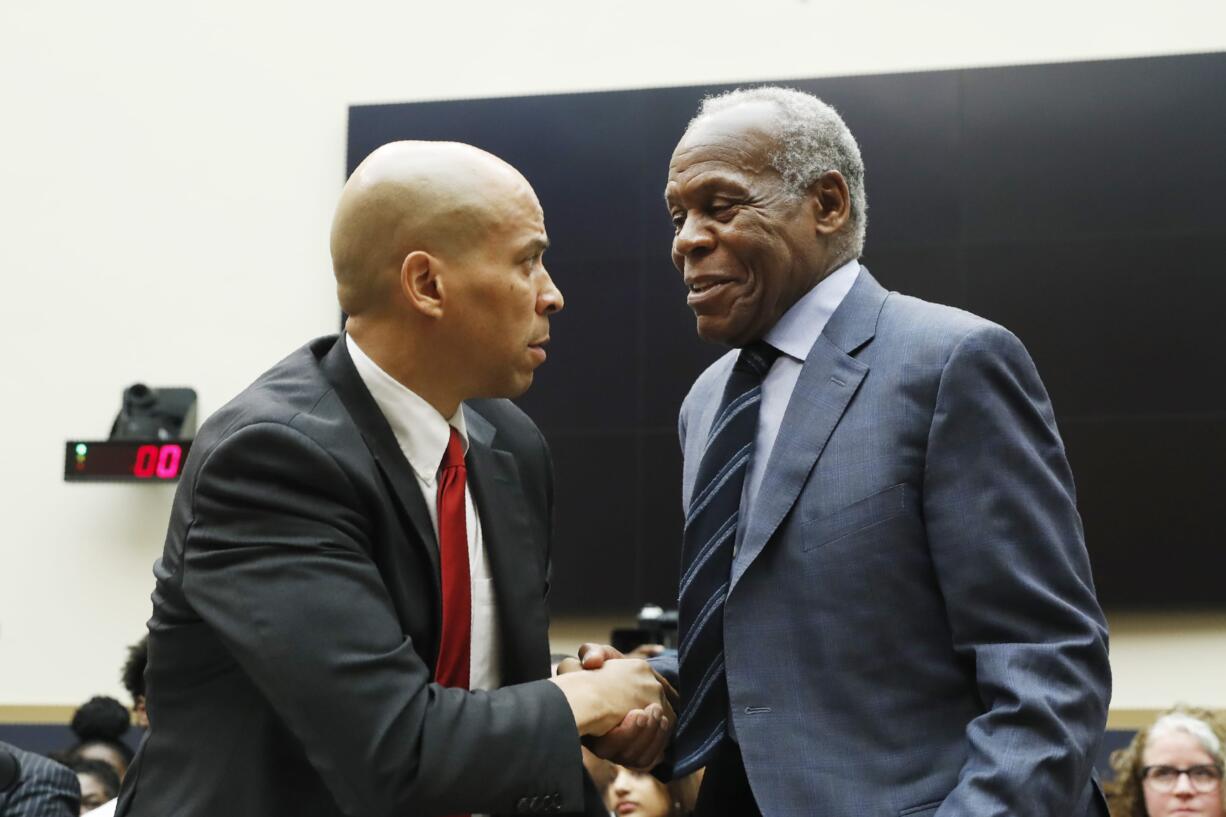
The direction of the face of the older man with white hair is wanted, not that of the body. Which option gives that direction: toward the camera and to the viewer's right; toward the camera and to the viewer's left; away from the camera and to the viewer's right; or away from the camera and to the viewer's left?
toward the camera and to the viewer's left

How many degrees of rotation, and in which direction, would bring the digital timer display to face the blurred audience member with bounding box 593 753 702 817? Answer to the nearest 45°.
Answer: approximately 45° to its left

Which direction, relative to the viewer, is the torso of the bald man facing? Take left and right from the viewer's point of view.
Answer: facing the viewer and to the right of the viewer

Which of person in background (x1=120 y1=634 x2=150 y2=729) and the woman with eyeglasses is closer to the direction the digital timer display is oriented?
the person in background

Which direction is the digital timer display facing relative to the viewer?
toward the camera

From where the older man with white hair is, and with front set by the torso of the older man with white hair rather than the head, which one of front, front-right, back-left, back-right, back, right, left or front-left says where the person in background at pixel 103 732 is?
right

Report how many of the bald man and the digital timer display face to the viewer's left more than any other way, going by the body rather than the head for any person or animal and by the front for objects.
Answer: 0

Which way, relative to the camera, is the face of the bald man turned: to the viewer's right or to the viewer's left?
to the viewer's right

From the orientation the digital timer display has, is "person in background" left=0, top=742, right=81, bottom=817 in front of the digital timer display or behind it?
in front

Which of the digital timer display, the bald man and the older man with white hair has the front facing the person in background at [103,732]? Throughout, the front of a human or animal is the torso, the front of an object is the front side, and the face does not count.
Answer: the digital timer display

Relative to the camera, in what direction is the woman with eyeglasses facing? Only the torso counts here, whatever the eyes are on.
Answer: toward the camera
